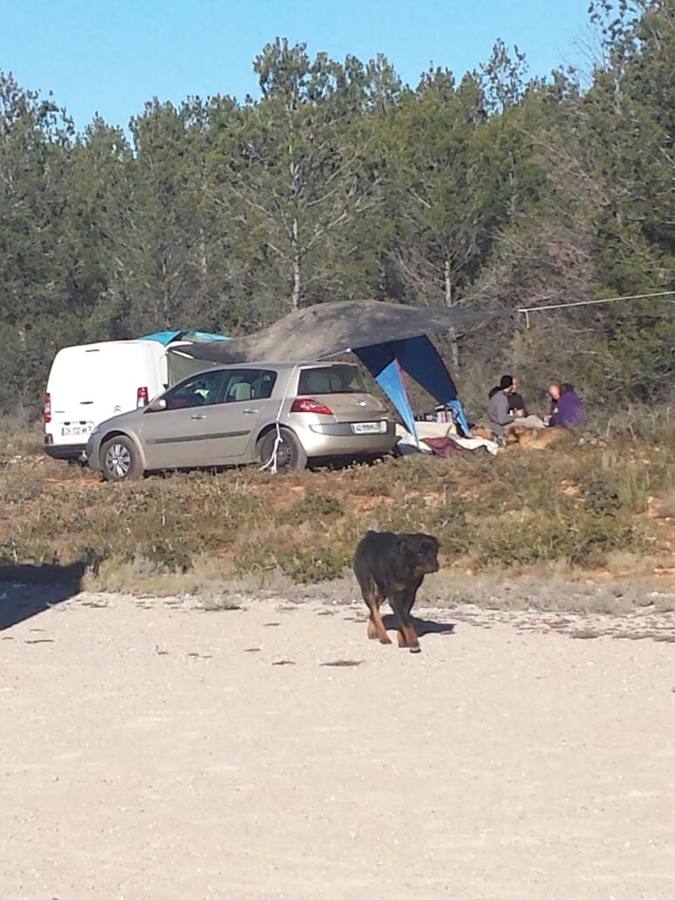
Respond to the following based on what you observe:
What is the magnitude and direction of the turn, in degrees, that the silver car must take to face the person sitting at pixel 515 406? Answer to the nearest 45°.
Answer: approximately 90° to its right

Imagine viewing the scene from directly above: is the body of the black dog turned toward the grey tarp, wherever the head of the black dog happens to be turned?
no

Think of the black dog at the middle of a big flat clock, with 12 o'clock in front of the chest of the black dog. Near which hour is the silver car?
The silver car is roughly at 7 o'clock from the black dog.

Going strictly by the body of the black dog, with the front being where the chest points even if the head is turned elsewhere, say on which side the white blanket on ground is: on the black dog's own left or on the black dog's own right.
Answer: on the black dog's own left

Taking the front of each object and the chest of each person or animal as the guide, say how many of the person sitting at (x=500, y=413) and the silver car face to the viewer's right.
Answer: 1

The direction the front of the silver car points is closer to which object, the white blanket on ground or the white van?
the white van

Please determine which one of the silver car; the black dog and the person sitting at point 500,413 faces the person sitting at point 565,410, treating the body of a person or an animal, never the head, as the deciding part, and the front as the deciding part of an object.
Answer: the person sitting at point 500,413

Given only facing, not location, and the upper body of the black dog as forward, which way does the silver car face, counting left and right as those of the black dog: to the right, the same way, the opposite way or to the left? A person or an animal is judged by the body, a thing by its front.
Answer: the opposite way

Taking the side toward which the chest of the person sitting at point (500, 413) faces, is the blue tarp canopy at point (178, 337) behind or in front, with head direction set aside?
behind

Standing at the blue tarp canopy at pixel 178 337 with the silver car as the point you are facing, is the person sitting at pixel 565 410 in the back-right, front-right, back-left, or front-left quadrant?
front-left

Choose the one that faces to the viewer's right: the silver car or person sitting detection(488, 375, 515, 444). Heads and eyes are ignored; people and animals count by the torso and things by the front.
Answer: the person sitting

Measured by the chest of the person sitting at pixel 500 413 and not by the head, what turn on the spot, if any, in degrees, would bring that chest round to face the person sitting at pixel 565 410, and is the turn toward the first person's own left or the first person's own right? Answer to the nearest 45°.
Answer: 0° — they already face them

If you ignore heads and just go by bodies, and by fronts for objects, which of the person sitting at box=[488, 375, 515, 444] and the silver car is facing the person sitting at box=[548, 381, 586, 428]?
the person sitting at box=[488, 375, 515, 444]

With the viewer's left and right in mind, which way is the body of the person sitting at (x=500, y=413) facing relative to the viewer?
facing to the right of the viewer

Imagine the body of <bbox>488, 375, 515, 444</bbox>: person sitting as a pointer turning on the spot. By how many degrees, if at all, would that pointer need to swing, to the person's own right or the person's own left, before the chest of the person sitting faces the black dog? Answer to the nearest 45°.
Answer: approximately 90° to the person's own right
